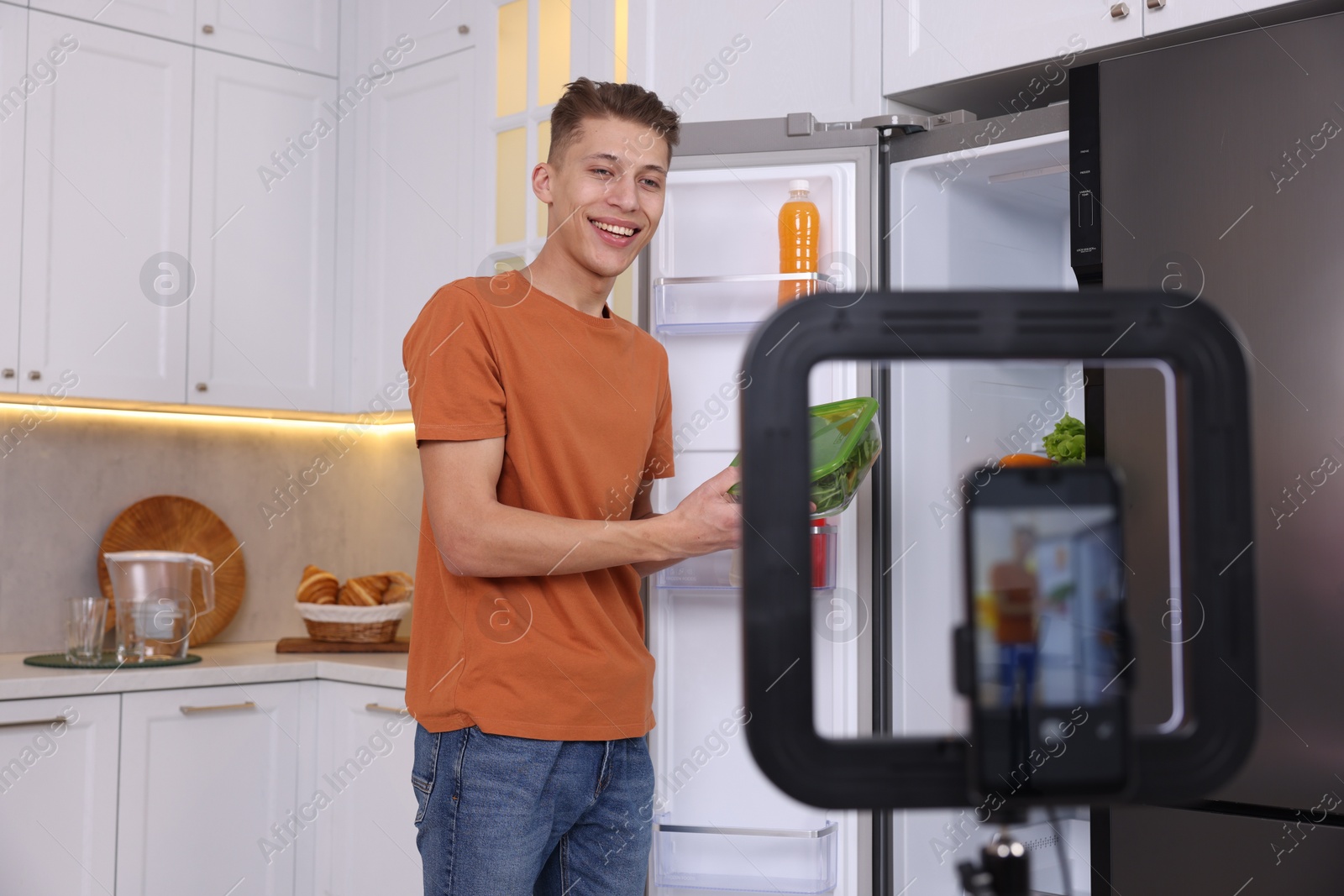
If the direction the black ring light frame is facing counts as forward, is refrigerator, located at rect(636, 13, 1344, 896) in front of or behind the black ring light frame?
in front

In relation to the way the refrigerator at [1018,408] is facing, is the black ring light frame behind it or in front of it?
in front

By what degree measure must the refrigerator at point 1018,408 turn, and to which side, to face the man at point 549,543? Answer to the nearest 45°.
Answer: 0° — it already faces them

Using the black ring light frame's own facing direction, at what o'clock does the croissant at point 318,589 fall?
The croissant is roughly at 11 o'clock from the black ring light frame.

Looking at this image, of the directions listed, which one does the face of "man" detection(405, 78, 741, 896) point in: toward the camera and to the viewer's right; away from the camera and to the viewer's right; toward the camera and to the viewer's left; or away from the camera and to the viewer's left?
toward the camera and to the viewer's right

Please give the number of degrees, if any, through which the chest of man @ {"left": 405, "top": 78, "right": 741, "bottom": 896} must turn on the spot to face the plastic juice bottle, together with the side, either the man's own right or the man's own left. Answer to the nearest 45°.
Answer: approximately 90° to the man's own left

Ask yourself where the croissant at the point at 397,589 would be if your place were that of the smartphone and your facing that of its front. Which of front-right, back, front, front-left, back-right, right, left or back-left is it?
back-right

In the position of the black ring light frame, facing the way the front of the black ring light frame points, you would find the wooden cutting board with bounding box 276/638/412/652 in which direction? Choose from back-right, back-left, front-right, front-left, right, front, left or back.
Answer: front-left

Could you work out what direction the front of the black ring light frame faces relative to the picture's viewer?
facing away from the viewer

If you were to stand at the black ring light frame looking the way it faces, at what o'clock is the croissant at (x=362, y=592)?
The croissant is roughly at 11 o'clock from the black ring light frame.
